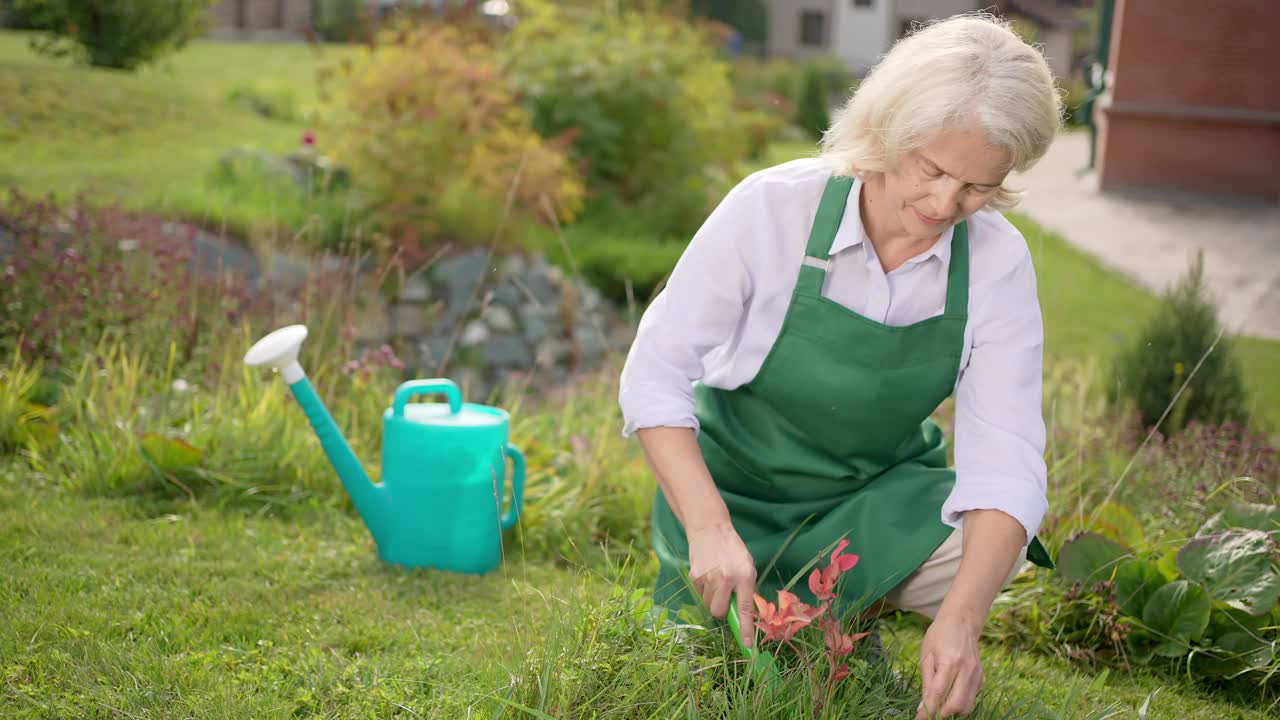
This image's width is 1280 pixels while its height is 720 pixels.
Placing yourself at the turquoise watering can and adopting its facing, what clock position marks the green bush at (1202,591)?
The green bush is roughly at 7 o'clock from the turquoise watering can.

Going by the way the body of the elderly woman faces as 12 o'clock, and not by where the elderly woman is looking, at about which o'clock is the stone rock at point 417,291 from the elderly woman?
The stone rock is roughly at 5 o'clock from the elderly woman.

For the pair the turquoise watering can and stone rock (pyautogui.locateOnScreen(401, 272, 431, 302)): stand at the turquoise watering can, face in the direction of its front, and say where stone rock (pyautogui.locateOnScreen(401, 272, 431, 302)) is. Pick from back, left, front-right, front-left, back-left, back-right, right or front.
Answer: right

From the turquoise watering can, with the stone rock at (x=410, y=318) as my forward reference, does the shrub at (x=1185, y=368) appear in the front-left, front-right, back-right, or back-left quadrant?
front-right

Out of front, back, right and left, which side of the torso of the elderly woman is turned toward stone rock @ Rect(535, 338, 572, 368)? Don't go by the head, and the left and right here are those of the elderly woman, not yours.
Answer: back

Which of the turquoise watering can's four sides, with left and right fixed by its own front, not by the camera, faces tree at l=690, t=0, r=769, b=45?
right

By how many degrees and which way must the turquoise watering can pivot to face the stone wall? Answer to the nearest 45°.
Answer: approximately 90° to its right

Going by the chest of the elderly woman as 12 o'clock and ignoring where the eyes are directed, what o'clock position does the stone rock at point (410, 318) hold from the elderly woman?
The stone rock is roughly at 5 o'clock from the elderly woman.

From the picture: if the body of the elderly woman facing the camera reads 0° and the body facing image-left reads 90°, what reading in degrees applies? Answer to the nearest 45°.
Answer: approximately 0°

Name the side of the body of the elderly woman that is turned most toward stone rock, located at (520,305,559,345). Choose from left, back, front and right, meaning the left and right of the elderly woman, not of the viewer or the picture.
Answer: back

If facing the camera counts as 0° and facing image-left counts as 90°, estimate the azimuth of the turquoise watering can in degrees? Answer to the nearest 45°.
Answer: approximately 90°

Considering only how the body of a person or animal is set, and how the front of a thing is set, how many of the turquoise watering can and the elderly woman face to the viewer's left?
1

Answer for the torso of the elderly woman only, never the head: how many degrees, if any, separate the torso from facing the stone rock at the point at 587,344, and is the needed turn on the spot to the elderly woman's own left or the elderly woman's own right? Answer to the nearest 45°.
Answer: approximately 180°

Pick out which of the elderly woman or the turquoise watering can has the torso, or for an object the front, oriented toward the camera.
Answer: the elderly woman

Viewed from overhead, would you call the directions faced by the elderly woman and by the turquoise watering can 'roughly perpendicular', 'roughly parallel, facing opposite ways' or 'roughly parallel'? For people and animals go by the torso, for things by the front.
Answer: roughly perpendicular
